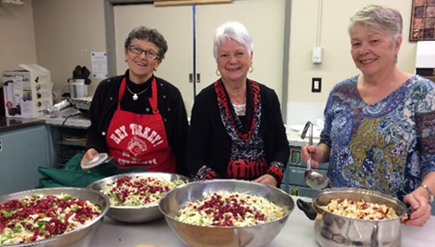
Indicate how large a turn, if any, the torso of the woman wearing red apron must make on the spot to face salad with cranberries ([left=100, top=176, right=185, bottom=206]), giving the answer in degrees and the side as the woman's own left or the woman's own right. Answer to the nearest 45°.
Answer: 0° — they already face it

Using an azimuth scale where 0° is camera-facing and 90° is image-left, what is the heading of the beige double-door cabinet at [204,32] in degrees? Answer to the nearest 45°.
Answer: approximately 0°

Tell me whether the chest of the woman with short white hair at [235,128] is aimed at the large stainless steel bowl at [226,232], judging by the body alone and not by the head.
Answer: yes

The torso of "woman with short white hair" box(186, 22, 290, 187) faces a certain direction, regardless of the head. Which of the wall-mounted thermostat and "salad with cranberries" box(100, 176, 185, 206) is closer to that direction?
the salad with cranberries

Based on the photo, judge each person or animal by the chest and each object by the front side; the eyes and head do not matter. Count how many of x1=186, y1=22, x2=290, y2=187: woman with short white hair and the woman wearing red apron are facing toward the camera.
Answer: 2

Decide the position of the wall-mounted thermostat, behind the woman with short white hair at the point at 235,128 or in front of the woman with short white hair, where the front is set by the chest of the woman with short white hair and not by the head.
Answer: behind

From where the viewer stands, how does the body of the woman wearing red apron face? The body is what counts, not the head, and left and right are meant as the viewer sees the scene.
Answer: facing the viewer

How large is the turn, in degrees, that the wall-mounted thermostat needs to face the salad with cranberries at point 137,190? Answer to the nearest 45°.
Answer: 0° — it already faces it

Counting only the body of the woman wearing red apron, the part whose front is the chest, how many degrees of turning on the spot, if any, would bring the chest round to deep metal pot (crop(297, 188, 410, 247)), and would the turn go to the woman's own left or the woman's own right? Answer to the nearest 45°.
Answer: approximately 45° to the woman's own left

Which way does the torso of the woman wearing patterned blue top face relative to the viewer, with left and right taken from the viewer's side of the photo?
facing the viewer and to the left of the viewer

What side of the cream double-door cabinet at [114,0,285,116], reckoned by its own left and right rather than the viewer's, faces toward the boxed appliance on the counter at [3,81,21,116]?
right

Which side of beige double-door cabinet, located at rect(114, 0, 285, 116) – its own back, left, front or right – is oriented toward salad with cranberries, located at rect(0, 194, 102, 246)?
front
